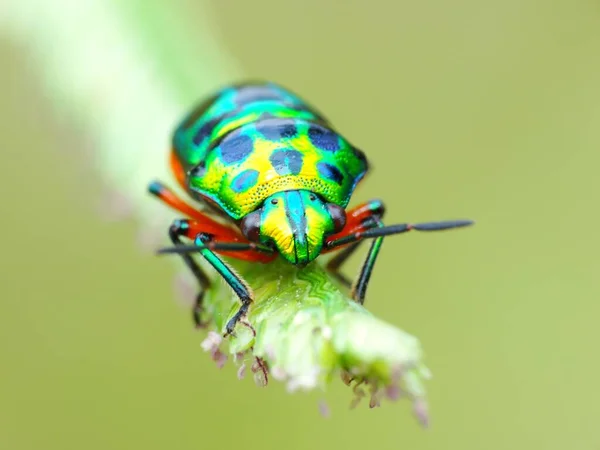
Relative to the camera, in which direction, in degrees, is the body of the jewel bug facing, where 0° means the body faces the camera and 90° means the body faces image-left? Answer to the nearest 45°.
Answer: approximately 0°
